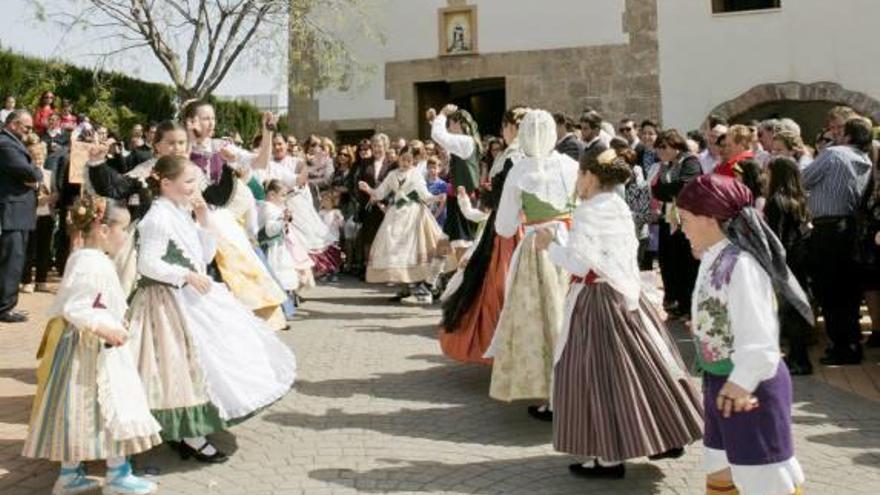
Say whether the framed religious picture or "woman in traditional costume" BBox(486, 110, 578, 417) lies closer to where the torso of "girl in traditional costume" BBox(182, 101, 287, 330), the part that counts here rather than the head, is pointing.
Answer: the woman in traditional costume

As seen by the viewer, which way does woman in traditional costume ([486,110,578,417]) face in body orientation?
away from the camera

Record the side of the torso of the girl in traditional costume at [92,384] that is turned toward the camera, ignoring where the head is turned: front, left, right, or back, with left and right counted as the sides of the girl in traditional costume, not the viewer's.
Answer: right

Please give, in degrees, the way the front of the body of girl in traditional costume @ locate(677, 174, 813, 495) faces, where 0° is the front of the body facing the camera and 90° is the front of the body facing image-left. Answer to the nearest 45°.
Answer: approximately 90°

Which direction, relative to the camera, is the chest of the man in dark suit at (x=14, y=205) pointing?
to the viewer's right

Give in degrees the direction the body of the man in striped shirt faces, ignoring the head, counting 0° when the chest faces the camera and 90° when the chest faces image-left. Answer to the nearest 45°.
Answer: approximately 135°

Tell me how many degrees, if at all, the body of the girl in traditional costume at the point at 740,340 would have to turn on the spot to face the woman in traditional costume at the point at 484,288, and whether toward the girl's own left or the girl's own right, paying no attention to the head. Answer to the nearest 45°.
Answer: approximately 45° to the girl's own right

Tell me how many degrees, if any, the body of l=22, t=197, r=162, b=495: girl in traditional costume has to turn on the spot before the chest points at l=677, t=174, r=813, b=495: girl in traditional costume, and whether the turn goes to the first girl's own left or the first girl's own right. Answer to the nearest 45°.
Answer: approximately 45° to the first girl's own right

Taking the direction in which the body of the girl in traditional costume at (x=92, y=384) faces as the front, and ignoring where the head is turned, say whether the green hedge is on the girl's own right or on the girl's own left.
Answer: on the girl's own left
